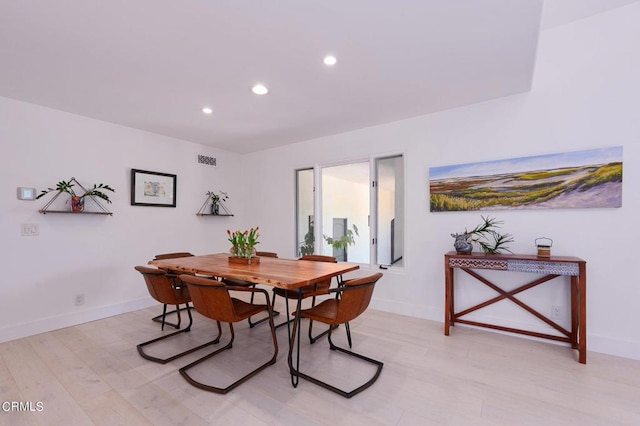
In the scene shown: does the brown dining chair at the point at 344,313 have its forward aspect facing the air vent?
yes

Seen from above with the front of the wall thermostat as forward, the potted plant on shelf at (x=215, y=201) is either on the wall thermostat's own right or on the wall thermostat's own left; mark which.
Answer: on the wall thermostat's own left

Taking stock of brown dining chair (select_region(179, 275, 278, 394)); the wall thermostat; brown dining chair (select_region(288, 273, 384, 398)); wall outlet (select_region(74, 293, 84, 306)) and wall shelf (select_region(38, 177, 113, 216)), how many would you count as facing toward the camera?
3

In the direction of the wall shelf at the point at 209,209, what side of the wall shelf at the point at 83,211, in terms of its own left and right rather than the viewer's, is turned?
left

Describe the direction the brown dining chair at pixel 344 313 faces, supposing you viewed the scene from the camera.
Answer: facing away from the viewer and to the left of the viewer

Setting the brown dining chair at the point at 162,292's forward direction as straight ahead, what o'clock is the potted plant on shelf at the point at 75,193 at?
The potted plant on shelf is roughly at 9 o'clock from the brown dining chair.
